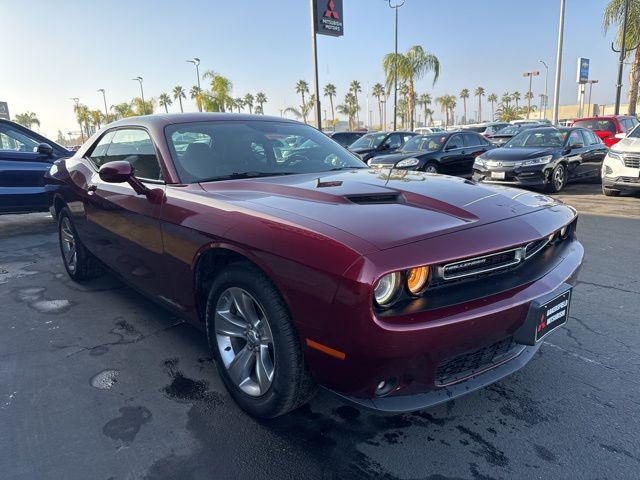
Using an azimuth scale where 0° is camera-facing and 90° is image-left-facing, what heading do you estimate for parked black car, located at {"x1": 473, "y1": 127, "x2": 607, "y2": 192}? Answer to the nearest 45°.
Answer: approximately 45°

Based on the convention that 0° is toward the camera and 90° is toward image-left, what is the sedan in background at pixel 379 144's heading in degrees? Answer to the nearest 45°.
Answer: approximately 45°

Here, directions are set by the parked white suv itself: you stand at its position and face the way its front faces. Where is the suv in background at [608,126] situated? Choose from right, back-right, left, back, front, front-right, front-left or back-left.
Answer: back-right

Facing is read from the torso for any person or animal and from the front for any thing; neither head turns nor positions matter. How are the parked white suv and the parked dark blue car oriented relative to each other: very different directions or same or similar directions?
very different directions

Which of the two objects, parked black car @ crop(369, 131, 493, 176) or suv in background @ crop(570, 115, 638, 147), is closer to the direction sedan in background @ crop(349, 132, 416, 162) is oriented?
the parked black car

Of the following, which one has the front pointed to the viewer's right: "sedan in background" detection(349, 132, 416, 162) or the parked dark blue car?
the parked dark blue car

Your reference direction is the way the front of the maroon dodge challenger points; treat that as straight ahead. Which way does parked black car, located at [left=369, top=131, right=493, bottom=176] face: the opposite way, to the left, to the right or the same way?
to the right

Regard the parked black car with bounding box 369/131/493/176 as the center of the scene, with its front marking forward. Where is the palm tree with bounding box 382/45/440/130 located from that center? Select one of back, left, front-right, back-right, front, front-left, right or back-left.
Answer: back-right

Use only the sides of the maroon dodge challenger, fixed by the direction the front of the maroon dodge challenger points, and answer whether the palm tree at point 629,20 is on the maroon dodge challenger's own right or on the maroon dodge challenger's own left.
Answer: on the maroon dodge challenger's own left

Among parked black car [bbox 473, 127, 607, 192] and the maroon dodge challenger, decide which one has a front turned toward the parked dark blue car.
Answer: the parked black car

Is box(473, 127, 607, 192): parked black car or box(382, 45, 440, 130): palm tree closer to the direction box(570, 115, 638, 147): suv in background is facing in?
the parked black car

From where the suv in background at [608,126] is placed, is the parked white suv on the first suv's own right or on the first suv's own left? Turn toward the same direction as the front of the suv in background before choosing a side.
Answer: on the first suv's own left
